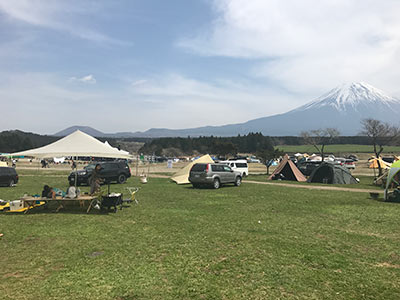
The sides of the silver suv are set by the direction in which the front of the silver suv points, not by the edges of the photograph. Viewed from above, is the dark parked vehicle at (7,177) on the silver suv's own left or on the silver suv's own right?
on the silver suv's own left

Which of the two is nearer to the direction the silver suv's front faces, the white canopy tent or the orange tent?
the orange tent

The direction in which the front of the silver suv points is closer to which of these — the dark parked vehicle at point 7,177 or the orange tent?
the orange tent

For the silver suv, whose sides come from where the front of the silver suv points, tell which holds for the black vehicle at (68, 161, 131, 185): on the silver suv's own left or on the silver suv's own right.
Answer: on the silver suv's own left

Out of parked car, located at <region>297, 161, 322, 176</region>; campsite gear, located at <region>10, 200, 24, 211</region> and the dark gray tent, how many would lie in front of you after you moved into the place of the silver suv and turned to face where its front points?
2

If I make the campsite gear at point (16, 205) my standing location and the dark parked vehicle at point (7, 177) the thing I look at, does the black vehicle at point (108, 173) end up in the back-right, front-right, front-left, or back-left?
front-right

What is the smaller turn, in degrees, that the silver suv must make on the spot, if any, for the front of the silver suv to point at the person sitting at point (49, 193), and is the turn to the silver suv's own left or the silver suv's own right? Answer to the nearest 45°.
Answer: approximately 180°

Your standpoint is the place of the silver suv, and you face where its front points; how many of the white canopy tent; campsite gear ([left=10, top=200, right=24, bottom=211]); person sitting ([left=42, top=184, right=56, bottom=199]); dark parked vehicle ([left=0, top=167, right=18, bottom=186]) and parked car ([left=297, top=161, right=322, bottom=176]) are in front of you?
1

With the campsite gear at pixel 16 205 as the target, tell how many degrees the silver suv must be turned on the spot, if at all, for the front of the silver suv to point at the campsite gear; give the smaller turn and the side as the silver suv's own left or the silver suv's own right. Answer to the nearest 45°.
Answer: approximately 180°

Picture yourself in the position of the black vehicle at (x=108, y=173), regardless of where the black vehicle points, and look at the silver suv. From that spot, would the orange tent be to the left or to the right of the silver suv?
left

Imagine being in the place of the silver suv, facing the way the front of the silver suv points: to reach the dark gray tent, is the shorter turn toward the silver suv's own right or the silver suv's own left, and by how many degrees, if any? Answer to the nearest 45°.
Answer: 0° — it already faces it

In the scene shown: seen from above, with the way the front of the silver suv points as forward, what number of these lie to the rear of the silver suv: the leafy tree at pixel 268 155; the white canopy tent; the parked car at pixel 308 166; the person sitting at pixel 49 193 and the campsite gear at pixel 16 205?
3

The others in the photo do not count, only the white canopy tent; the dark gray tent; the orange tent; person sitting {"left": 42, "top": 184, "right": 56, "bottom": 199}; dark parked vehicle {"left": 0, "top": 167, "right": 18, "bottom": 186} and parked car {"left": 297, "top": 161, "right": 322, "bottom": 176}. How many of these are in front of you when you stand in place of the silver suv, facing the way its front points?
3

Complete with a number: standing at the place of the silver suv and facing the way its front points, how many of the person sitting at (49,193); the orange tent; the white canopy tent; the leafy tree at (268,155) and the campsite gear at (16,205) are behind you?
3

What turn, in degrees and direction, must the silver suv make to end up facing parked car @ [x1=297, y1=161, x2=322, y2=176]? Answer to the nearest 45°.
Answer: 0° — it already faces it

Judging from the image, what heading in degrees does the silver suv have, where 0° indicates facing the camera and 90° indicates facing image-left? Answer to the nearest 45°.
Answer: approximately 225°

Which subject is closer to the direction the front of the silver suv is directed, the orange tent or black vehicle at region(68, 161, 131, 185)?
the orange tent

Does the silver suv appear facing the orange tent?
yes

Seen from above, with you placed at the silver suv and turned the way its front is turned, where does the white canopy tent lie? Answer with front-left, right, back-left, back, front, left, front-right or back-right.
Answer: back

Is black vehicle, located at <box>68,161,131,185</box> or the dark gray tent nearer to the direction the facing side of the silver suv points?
the dark gray tent

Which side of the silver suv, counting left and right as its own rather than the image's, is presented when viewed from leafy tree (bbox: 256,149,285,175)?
front
